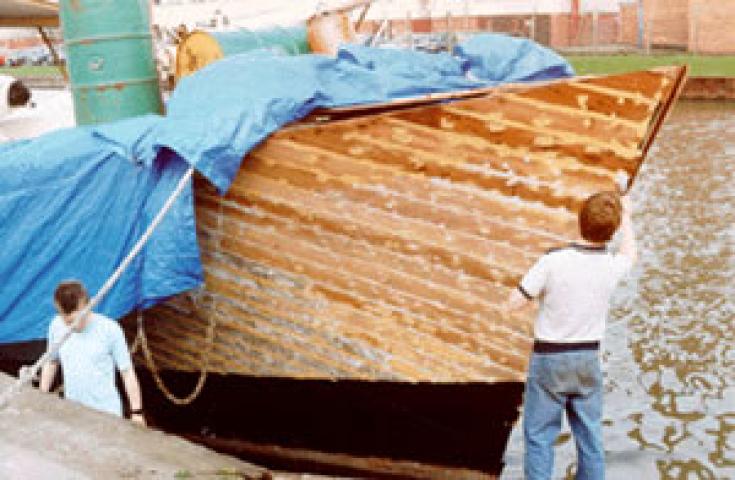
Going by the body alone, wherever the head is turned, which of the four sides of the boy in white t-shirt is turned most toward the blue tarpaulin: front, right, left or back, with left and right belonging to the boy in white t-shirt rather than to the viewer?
left

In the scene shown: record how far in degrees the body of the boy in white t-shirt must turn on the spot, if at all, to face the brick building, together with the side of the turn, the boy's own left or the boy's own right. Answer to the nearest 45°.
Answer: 0° — they already face it

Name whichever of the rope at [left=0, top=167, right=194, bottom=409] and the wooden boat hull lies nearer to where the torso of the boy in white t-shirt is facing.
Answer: the wooden boat hull

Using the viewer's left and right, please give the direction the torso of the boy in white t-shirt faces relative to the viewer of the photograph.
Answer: facing away from the viewer

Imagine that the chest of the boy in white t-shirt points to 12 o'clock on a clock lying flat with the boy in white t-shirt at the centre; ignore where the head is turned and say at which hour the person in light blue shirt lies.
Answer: The person in light blue shirt is roughly at 9 o'clock from the boy in white t-shirt.
